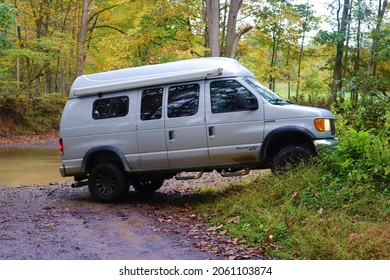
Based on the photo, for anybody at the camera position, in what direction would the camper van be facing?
facing to the right of the viewer

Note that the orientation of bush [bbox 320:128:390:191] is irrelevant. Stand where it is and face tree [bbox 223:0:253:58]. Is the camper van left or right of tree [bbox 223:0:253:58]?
left

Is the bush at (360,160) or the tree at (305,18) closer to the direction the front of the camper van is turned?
the bush

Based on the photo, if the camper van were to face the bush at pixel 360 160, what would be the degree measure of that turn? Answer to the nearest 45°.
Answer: approximately 45° to its right

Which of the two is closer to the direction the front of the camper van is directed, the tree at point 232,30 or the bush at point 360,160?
the bush
